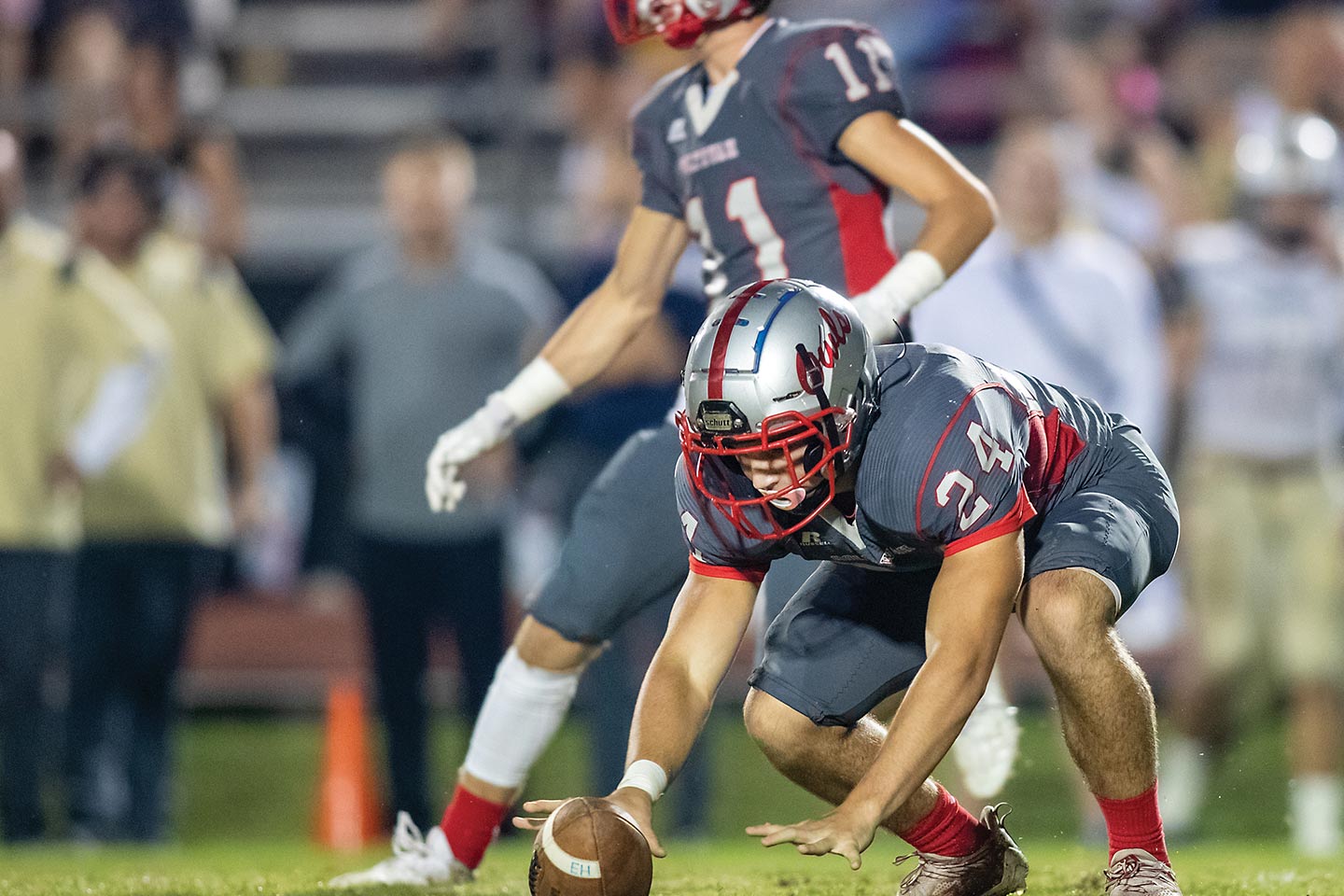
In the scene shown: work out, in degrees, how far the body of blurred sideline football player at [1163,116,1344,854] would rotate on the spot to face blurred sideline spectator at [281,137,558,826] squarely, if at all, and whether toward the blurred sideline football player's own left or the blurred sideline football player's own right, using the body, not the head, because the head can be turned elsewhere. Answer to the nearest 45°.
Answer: approximately 90° to the blurred sideline football player's own right

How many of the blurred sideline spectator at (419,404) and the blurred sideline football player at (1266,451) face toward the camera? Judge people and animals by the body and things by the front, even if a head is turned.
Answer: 2

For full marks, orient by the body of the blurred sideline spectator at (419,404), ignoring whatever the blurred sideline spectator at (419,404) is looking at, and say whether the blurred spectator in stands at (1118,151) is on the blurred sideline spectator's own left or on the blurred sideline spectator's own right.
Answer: on the blurred sideline spectator's own left

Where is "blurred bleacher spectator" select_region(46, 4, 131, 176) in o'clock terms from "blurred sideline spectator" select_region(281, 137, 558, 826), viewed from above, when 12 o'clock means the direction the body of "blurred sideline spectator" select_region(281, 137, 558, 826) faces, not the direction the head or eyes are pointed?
"blurred bleacher spectator" select_region(46, 4, 131, 176) is roughly at 5 o'clock from "blurred sideline spectator" select_region(281, 137, 558, 826).

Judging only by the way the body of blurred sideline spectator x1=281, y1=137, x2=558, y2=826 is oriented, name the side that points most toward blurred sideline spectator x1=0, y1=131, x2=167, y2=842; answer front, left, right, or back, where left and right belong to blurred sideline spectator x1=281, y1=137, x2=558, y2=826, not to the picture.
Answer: right

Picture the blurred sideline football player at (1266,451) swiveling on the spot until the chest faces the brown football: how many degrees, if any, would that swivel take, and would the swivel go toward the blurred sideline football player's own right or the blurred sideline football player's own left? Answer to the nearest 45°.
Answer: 0° — they already face it

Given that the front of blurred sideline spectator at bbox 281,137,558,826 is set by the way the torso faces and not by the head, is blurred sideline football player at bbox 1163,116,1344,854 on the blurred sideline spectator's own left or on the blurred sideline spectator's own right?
on the blurred sideline spectator's own left
